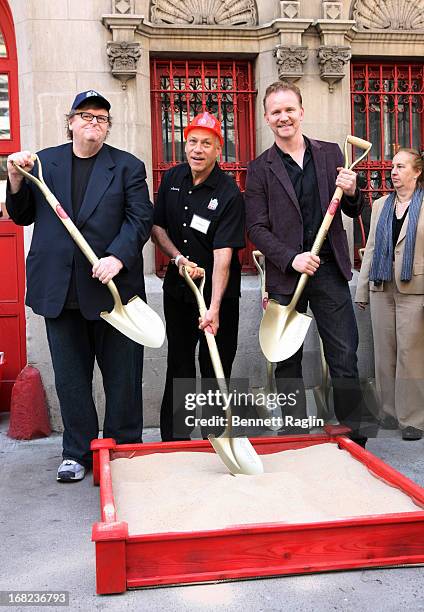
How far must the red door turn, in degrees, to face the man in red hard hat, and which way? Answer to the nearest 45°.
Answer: approximately 45° to its left

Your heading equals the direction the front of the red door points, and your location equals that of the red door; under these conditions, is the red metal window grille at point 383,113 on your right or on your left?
on your left

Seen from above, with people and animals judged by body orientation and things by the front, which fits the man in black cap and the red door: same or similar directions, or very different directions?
same or similar directions

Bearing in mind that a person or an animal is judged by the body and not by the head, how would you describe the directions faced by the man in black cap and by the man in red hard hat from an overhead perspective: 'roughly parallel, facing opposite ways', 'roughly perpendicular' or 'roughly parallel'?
roughly parallel

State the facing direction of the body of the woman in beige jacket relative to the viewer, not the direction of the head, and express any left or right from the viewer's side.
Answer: facing the viewer

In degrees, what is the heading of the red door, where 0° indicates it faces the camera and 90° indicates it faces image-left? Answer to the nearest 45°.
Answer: approximately 0°

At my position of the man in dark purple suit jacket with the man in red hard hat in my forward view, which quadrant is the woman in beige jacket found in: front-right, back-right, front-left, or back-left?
back-right

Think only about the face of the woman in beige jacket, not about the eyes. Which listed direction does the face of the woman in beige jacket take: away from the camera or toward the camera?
toward the camera

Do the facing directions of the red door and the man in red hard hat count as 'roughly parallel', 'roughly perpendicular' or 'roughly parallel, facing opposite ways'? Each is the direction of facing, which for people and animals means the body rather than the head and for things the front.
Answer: roughly parallel

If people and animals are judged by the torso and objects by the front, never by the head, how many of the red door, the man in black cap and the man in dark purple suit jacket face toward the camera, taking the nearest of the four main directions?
3

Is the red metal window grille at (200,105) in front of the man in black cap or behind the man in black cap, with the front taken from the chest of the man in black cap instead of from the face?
behind

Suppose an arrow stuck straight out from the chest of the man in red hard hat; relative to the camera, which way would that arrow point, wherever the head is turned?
toward the camera
